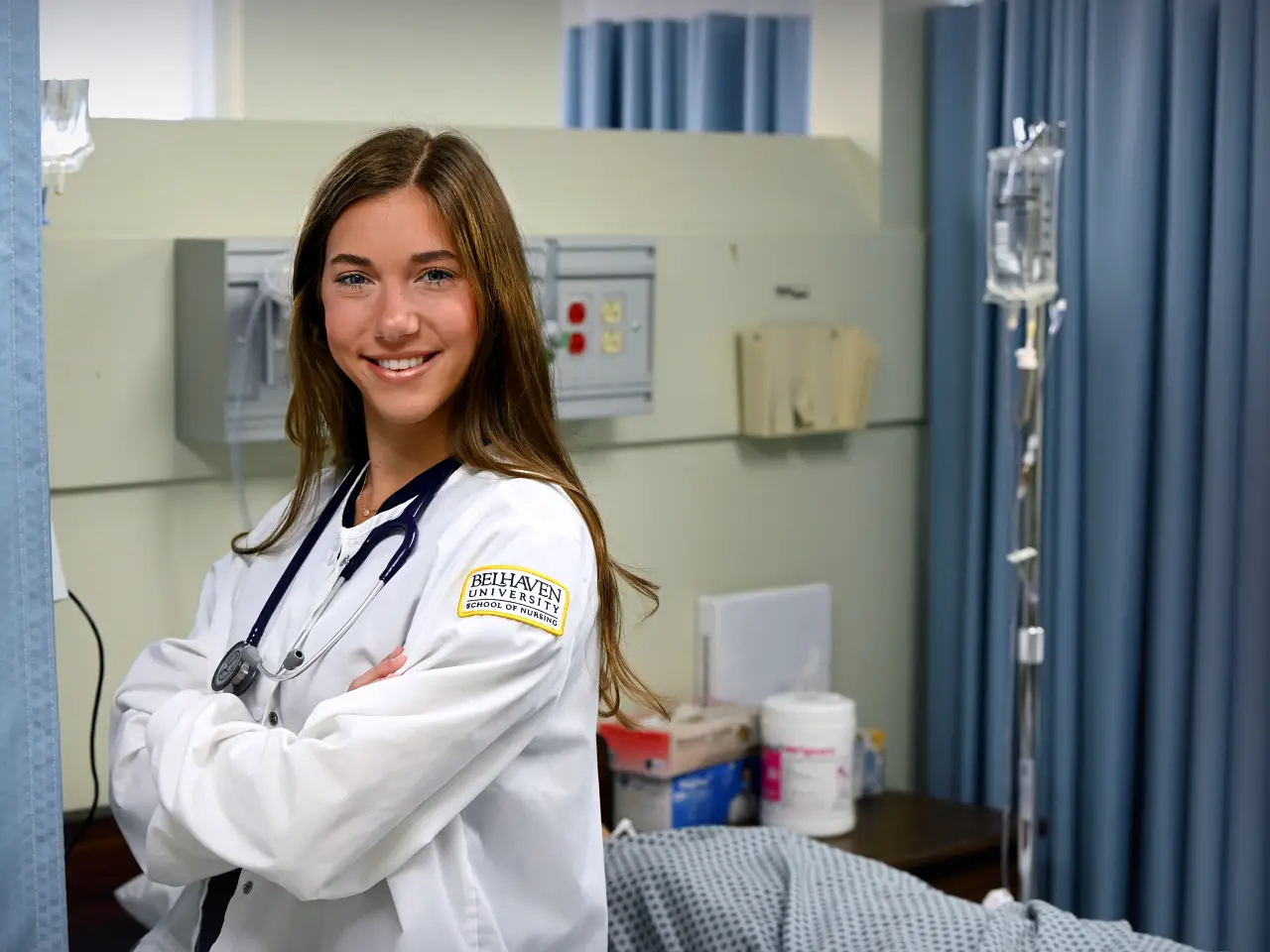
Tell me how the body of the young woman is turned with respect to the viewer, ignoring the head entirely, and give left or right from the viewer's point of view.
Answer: facing the viewer and to the left of the viewer

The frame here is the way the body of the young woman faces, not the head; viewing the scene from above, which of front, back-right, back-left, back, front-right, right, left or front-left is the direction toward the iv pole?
back

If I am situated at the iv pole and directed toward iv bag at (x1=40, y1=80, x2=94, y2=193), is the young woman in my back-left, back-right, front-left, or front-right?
front-left

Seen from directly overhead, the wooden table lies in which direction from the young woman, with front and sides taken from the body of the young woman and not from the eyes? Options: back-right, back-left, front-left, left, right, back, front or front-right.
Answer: back

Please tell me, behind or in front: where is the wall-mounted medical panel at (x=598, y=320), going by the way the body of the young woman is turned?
behind

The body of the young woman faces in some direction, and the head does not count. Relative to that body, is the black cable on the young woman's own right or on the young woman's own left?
on the young woman's own right

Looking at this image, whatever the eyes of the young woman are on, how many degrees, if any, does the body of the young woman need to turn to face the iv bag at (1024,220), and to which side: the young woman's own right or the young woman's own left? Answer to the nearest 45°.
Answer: approximately 180°

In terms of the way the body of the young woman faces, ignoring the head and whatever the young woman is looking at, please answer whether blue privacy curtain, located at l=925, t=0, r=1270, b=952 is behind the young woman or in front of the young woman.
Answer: behind
